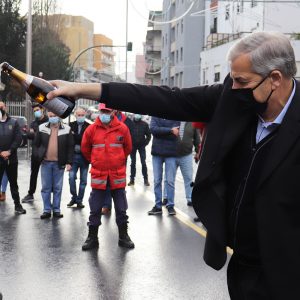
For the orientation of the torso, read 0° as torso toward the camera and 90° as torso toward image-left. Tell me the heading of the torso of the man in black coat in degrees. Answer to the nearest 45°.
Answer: approximately 45°

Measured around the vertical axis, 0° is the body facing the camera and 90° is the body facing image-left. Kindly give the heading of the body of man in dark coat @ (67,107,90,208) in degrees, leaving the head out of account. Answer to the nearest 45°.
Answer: approximately 0°

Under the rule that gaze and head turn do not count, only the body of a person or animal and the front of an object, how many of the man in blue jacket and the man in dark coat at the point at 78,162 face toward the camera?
2

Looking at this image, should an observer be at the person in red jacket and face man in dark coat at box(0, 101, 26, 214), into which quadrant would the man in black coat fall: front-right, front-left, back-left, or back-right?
back-left

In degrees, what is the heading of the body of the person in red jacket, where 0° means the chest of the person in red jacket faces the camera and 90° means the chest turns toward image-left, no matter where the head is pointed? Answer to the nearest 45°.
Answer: approximately 0°

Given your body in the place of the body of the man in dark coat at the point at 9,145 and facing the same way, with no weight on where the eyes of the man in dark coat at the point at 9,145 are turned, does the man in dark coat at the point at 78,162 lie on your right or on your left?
on your left

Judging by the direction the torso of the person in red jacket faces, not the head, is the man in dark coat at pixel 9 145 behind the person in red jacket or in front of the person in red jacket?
behind

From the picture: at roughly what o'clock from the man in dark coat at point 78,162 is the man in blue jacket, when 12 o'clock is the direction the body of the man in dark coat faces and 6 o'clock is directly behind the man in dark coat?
The man in blue jacket is roughly at 10 o'clock from the man in dark coat.

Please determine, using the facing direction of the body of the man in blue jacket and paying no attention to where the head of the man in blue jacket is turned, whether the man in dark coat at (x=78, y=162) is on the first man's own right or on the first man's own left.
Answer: on the first man's own right
